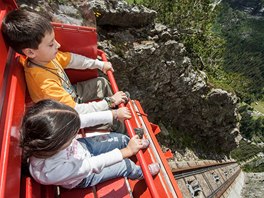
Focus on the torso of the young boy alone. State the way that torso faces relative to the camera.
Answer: to the viewer's right

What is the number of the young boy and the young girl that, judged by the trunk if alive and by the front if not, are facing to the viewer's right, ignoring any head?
2

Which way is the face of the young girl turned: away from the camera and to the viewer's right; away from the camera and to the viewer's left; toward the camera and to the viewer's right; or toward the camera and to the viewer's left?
away from the camera and to the viewer's right

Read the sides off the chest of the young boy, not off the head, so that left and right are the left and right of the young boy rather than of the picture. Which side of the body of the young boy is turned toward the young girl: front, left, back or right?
right

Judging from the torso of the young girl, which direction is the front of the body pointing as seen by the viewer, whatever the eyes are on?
to the viewer's right

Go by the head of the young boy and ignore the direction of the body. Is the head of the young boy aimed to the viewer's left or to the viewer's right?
to the viewer's right
